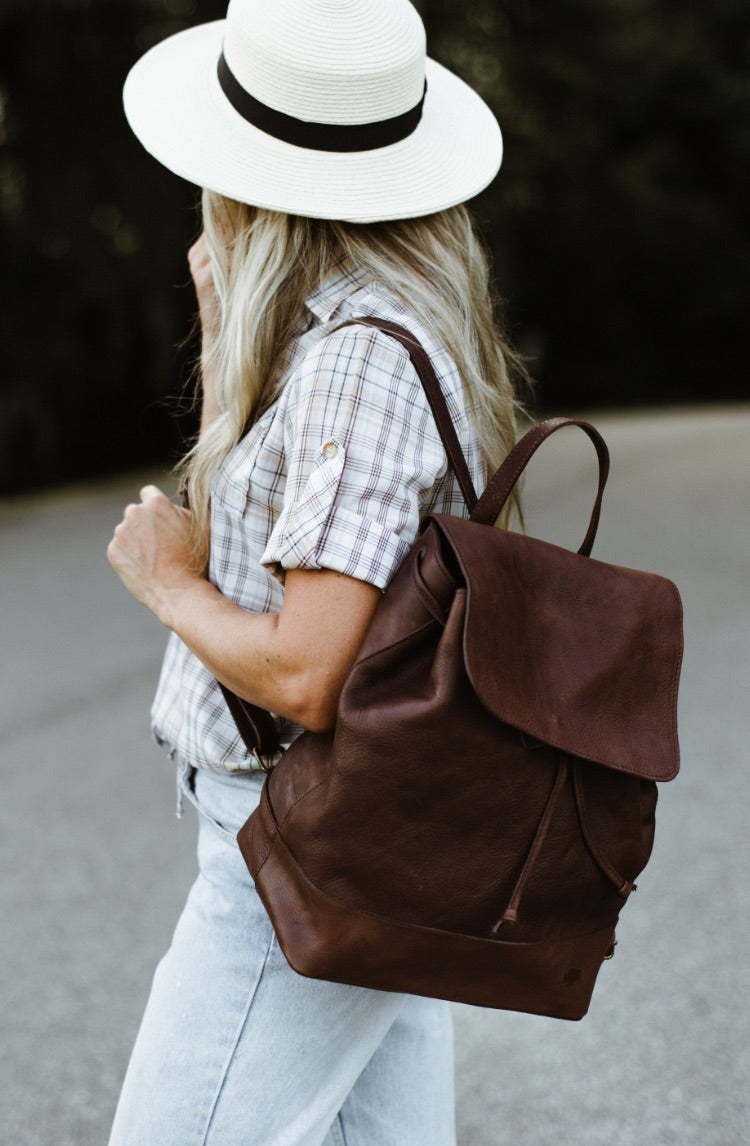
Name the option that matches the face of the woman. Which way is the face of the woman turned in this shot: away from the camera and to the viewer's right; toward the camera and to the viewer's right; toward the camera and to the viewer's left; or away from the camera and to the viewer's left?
away from the camera and to the viewer's left

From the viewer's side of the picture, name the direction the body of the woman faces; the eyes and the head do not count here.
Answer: to the viewer's left
